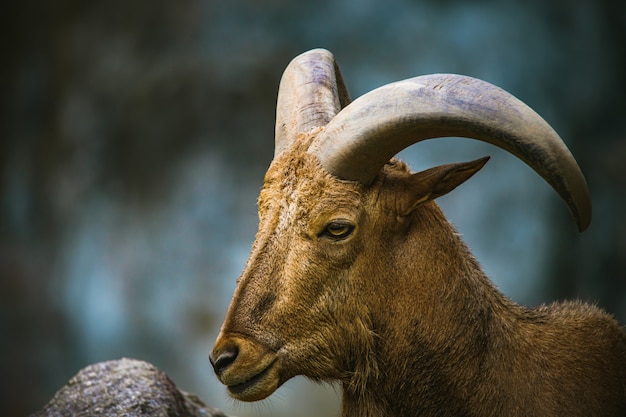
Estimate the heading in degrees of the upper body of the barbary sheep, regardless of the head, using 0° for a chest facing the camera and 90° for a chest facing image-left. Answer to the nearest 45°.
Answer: approximately 90°

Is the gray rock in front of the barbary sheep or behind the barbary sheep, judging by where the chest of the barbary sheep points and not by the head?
in front
